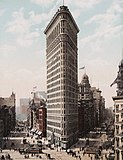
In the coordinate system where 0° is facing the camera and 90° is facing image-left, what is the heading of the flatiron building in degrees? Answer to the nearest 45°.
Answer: approximately 0°

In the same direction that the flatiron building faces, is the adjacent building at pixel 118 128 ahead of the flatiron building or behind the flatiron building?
ahead
